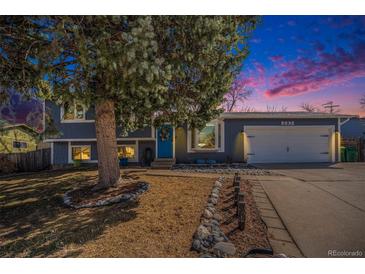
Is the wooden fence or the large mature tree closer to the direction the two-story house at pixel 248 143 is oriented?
the large mature tree

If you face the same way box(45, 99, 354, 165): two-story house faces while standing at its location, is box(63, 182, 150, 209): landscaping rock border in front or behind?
in front

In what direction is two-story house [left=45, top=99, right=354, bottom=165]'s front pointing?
toward the camera

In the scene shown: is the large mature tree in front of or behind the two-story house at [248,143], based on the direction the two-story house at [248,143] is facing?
in front

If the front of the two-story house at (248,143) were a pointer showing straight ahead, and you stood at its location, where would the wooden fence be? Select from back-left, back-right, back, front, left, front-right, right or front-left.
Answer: right
